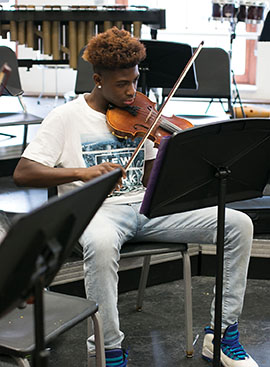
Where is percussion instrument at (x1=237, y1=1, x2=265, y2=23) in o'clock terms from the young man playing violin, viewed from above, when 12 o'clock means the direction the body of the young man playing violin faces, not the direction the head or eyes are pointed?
The percussion instrument is roughly at 8 o'clock from the young man playing violin.

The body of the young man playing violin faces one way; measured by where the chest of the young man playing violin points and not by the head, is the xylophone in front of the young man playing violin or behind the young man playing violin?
behind

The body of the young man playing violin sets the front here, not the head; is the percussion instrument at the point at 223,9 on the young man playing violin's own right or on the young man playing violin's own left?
on the young man playing violin's own left

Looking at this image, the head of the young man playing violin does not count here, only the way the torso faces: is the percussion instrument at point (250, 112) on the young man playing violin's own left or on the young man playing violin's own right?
on the young man playing violin's own left

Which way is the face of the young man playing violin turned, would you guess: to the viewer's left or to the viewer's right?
to the viewer's right

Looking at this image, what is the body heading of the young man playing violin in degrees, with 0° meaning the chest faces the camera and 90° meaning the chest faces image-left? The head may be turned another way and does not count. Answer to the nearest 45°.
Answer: approximately 315°

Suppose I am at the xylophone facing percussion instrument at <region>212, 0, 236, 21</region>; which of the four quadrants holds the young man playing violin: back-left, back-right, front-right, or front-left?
back-right
